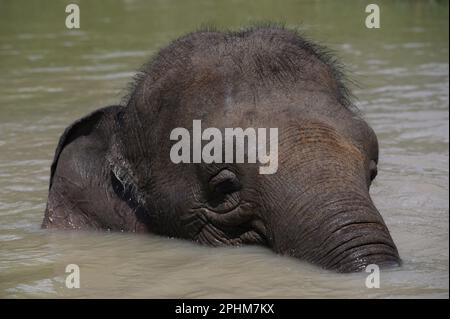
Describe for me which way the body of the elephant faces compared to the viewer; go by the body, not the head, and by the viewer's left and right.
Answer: facing the viewer and to the right of the viewer
